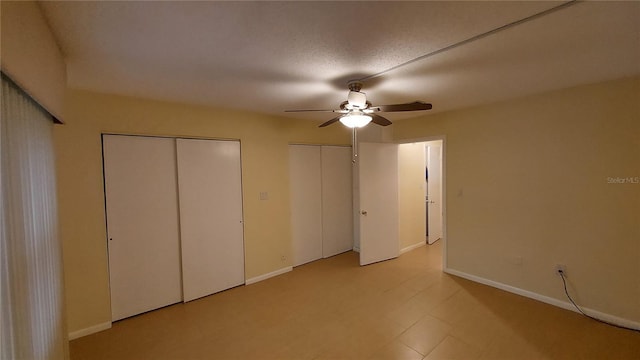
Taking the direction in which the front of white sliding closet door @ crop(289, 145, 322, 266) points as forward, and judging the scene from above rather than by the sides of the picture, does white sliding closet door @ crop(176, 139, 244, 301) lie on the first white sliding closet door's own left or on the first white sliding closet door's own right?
on the first white sliding closet door's own right

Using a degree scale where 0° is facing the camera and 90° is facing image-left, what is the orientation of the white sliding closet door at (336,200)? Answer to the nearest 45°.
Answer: approximately 315°

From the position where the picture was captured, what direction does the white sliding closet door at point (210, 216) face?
facing the viewer and to the right of the viewer

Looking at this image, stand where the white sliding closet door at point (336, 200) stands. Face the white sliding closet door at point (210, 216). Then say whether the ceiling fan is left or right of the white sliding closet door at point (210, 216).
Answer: left

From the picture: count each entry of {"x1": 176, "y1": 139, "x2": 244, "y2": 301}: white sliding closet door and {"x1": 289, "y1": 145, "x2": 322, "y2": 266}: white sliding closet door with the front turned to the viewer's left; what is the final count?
0

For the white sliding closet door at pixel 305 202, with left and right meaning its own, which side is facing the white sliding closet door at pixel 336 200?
left

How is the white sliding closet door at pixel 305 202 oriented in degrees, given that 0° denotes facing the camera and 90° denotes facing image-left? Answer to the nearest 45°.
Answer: approximately 315°

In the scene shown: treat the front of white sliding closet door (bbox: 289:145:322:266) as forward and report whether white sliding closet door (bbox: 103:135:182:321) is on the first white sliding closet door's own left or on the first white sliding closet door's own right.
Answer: on the first white sliding closet door's own right

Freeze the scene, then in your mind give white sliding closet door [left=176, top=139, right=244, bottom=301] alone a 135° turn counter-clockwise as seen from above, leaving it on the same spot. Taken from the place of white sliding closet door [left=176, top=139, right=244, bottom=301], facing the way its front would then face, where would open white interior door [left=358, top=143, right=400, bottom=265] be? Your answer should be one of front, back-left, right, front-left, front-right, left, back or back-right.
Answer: right
